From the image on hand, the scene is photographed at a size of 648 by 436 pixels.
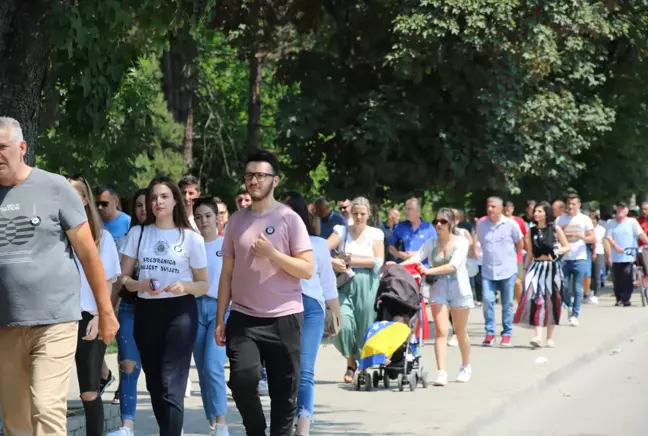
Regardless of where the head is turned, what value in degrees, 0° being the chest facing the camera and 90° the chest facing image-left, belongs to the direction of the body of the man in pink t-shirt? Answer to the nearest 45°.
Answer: approximately 45°

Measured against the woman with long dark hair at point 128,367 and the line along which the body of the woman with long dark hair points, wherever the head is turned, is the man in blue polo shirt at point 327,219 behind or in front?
behind

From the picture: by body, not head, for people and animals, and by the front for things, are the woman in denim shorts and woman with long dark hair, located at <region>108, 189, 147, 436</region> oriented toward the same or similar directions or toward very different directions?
same or similar directions

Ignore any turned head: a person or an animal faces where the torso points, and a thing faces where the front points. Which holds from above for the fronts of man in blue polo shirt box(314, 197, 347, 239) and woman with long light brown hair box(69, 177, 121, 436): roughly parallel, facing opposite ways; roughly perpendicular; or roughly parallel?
roughly parallel

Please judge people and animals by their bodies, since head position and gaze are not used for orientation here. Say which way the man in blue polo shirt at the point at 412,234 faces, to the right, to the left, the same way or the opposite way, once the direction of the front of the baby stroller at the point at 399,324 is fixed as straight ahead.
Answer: the same way

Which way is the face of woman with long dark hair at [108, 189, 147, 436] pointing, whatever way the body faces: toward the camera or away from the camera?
toward the camera

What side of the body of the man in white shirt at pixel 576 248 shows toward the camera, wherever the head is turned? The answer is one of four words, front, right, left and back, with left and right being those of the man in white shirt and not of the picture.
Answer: front

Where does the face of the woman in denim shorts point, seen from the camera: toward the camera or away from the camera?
toward the camera

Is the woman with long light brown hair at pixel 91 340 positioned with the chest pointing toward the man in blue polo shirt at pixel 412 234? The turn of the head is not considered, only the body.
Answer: no

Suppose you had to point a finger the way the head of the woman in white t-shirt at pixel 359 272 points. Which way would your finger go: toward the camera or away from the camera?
toward the camera

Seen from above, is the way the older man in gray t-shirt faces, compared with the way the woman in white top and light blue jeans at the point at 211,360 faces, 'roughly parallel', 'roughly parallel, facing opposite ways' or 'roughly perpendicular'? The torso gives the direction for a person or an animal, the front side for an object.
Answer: roughly parallel

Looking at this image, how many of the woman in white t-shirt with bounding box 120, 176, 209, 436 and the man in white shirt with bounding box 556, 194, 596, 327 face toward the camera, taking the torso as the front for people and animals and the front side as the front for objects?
2

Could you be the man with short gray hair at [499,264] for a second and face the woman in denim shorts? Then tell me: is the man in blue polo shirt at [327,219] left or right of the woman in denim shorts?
right
